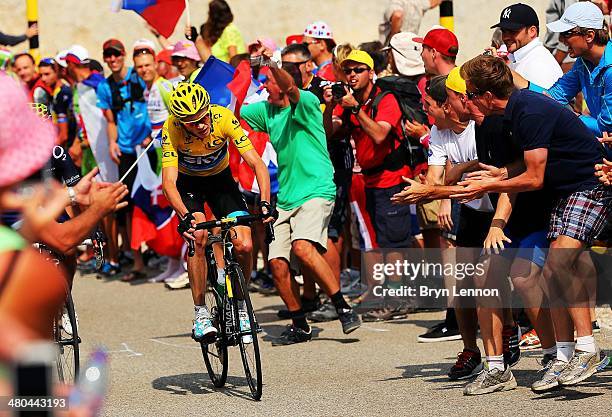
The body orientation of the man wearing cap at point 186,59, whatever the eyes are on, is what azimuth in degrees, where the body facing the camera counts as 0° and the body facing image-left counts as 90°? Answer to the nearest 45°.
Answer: approximately 45°

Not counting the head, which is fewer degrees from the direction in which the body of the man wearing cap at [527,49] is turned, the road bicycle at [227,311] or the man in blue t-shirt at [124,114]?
the road bicycle

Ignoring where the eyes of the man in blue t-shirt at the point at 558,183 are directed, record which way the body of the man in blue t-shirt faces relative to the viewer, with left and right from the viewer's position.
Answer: facing to the left of the viewer

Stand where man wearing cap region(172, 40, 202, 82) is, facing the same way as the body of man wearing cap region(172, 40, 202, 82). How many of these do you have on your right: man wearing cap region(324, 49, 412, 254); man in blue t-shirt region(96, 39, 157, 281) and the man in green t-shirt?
1

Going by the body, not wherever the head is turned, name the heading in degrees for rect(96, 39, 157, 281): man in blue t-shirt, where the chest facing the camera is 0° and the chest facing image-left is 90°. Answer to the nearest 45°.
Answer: approximately 0°

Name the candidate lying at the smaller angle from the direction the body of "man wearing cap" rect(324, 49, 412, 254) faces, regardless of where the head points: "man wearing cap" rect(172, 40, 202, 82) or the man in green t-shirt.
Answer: the man in green t-shirt

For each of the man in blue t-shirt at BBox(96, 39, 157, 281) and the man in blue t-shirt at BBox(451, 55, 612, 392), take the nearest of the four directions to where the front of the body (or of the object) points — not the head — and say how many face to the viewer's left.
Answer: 1

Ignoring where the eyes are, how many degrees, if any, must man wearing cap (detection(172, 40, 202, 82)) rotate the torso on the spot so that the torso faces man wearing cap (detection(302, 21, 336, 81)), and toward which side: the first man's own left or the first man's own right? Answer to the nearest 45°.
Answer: approximately 135° to the first man's own left

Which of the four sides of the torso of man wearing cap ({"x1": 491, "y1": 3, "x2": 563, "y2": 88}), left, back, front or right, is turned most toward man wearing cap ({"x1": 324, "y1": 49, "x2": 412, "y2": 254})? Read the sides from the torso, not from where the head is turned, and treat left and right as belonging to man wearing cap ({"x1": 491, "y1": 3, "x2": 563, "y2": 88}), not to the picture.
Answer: right

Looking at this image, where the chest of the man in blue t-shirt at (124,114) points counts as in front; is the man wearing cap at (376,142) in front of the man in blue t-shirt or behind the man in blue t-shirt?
in front

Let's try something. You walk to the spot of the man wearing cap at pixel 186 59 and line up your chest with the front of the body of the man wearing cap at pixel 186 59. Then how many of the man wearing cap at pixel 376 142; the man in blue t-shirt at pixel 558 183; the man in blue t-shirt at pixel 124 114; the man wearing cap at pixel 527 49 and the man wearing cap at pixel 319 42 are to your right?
1

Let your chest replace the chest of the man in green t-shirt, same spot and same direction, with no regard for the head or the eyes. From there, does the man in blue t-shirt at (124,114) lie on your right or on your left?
on your right

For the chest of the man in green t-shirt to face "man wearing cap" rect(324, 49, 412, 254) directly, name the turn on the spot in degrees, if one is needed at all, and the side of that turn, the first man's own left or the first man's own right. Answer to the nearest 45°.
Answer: approximately 180°
